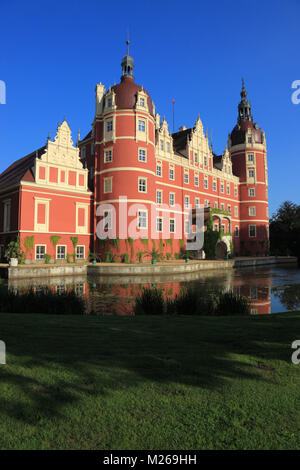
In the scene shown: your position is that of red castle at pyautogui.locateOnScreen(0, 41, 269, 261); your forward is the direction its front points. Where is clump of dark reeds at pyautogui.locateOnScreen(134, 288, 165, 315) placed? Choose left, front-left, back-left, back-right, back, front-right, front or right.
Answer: front-right

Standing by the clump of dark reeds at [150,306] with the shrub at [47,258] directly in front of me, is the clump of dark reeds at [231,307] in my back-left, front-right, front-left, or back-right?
back-right

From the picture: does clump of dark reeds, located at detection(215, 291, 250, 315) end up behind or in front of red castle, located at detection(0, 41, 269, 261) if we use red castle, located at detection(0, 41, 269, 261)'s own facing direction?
in front
